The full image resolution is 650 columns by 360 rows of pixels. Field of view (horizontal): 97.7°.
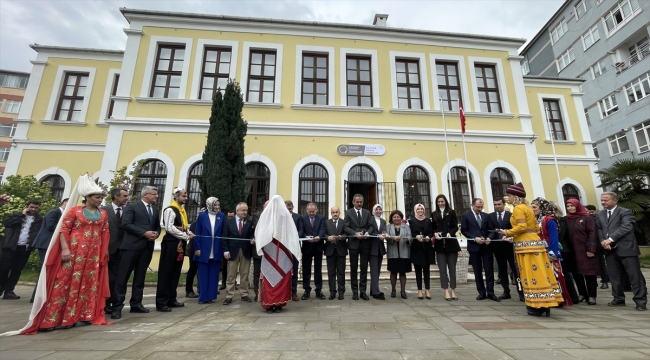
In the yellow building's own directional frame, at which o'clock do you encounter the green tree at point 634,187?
The green tree is roughly at 9 o'clock from the yellow building.

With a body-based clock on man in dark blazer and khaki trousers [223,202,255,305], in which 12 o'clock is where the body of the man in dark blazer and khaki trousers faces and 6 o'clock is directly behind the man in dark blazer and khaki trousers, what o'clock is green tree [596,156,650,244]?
The green tree is roughly at 9 o'clock from the man in dark blazer and khaki trousers.

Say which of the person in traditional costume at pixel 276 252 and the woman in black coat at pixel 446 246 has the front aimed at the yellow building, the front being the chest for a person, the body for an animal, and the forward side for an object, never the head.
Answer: the person in traditional costume

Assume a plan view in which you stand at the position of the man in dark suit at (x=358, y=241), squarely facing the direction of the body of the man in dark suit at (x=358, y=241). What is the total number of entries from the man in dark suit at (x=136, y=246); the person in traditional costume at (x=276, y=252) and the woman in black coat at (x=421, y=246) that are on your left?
1

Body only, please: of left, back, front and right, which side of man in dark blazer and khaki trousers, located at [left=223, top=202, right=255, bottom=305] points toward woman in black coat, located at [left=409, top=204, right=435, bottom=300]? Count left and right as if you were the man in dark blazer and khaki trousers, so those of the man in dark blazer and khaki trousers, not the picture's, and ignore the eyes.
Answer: left

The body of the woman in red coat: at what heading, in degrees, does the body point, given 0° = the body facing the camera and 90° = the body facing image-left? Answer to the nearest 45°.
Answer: approximately 45°

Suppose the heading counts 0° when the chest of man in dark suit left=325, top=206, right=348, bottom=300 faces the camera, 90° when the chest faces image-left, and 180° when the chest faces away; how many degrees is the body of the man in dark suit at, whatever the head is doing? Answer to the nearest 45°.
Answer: approximately 0°

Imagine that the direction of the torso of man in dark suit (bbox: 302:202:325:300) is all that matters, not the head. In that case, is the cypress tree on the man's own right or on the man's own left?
on the man's own right
